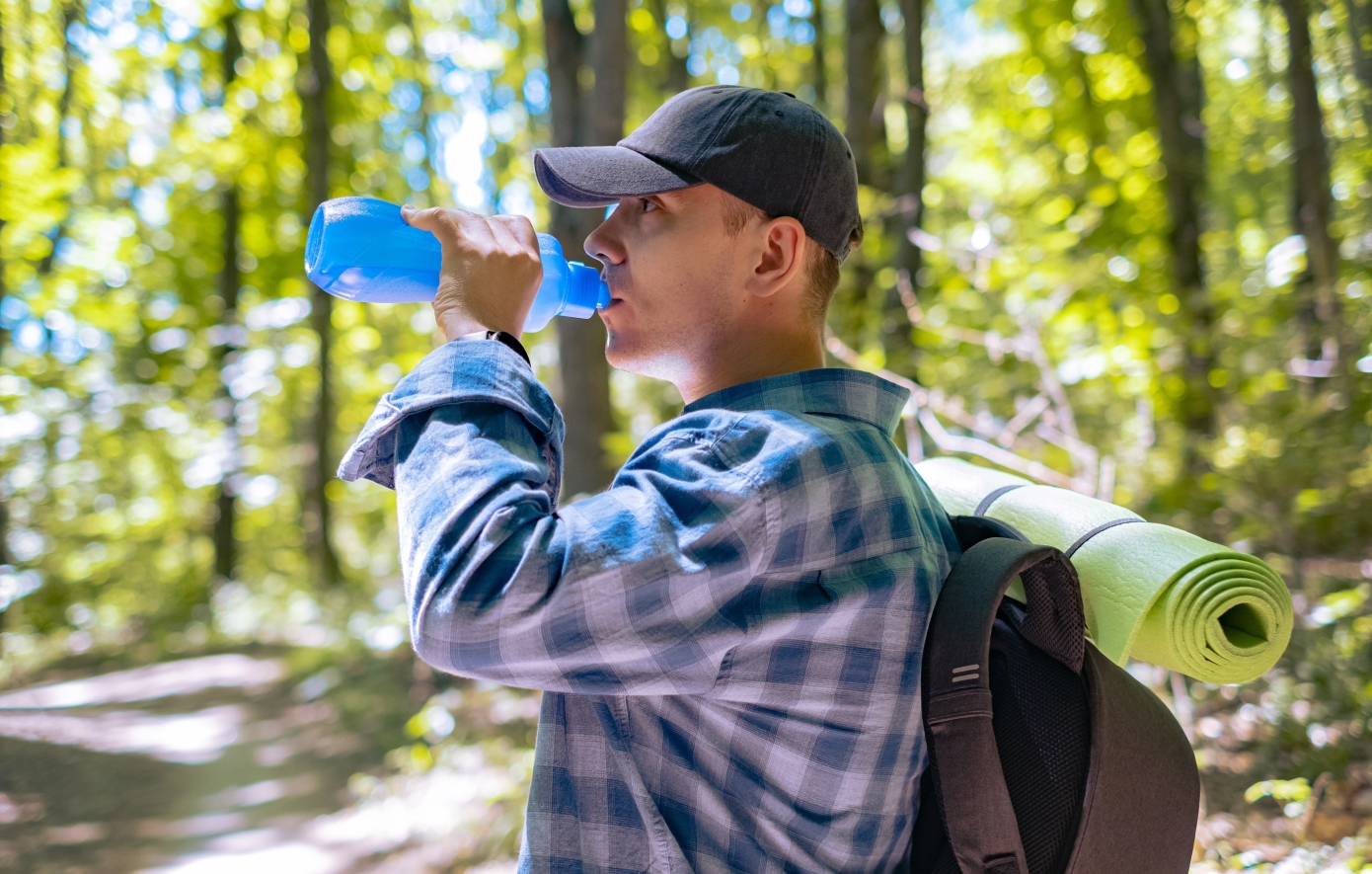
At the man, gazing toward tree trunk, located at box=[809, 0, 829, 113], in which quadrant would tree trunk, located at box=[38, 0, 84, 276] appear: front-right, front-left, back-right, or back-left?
front-left

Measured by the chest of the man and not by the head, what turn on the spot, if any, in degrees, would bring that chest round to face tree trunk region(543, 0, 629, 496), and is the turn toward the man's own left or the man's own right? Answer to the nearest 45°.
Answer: approximately 90° to the man's own right

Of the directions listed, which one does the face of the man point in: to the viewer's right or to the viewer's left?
to the viewer's left

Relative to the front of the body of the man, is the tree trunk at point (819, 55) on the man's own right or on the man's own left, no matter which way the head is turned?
on the man's own right

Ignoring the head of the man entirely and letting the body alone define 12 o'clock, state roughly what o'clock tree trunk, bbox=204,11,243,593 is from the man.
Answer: The tree trunk is roughly at 2 o'clock from the man.

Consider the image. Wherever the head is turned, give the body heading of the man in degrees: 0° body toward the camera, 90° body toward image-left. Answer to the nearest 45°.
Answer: approximately 90°

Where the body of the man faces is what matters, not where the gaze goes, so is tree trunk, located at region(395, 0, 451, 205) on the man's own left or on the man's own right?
on the man's own right

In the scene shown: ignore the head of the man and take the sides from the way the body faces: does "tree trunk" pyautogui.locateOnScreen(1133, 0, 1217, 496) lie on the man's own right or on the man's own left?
on the man's own right

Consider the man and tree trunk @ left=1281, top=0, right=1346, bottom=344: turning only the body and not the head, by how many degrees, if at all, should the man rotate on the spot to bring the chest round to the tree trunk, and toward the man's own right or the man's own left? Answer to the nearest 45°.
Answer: approximately 135° to the man's own right

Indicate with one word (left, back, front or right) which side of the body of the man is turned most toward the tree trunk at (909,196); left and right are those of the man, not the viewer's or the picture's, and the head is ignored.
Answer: right
